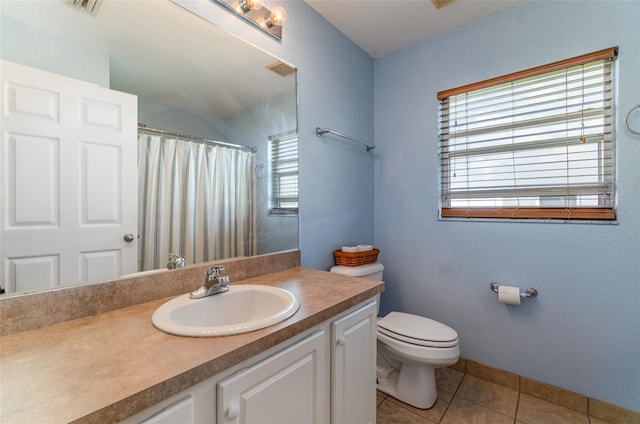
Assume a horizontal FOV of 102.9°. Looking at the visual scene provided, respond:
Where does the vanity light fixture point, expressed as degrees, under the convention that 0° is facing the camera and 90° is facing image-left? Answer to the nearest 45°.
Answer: approximately 315°

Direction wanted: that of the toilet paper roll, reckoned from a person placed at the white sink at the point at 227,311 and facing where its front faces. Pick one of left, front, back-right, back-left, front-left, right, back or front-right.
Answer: front-left

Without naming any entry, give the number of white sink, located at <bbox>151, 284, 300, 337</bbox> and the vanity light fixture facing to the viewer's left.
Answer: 0

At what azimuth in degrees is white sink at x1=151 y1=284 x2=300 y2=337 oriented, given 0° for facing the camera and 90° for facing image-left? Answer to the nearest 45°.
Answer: approximately 315°

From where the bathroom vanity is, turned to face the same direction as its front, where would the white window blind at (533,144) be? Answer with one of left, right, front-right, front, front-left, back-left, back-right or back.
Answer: front-left

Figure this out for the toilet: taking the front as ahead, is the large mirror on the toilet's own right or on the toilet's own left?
on the toilet's own right

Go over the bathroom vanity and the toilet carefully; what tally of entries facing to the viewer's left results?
0

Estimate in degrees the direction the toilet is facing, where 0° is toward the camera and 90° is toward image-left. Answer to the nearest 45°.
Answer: approximately 315°
